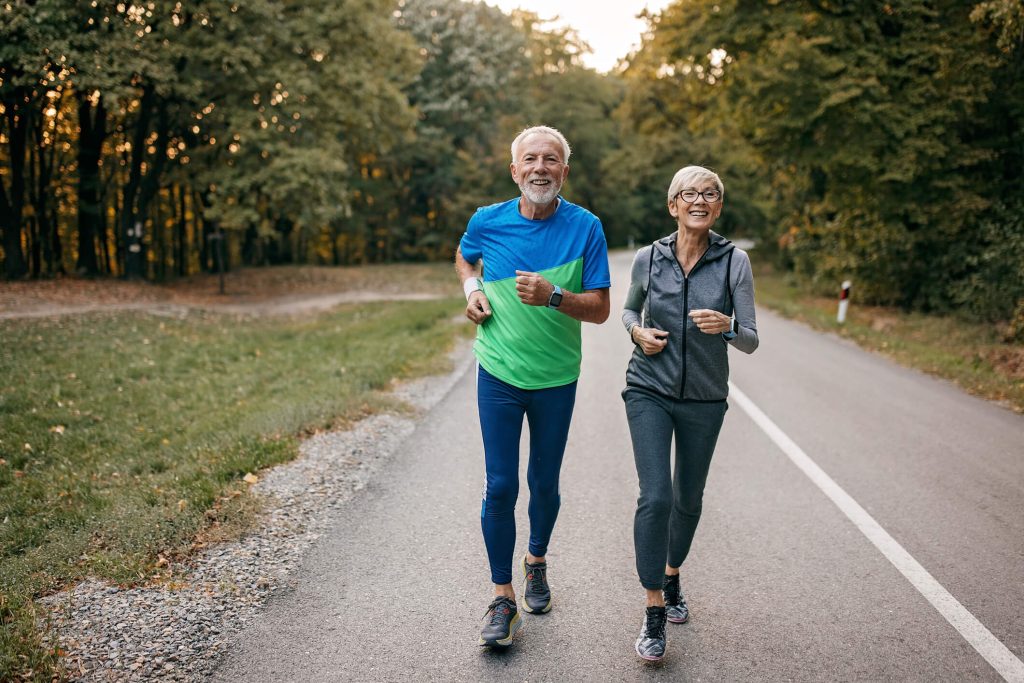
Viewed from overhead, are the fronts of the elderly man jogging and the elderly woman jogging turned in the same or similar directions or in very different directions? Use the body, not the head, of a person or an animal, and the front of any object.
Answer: same or similar directions

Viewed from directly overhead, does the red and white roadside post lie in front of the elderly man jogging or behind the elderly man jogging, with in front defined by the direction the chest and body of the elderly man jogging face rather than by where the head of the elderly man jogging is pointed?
behind

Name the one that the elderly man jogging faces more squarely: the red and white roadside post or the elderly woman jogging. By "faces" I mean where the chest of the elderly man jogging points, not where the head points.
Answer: the elderly woman jogging

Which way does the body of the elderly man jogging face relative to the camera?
toward the camera

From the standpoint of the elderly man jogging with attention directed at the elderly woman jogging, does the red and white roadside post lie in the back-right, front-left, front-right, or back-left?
front-left

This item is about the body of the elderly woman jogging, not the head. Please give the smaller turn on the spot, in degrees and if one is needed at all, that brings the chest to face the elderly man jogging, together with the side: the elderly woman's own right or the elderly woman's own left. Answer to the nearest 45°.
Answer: approximately 90° to the elderly woman's own right

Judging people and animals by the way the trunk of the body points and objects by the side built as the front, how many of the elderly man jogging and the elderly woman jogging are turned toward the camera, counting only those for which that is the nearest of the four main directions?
2

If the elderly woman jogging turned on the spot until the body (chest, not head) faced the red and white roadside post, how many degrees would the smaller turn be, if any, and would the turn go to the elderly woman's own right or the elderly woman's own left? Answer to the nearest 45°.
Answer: approximately 180°

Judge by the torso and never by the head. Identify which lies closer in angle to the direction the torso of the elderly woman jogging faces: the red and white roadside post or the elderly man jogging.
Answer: the elderly man jogging

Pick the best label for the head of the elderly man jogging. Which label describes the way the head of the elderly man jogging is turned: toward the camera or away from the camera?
toward the camera

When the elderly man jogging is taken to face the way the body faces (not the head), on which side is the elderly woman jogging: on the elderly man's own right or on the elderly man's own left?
on the elderly man's own left
